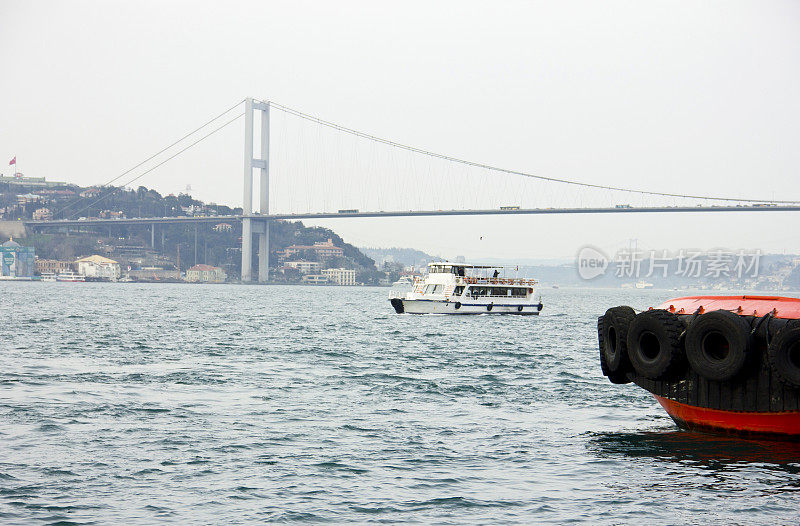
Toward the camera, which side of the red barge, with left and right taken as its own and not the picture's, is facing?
left
